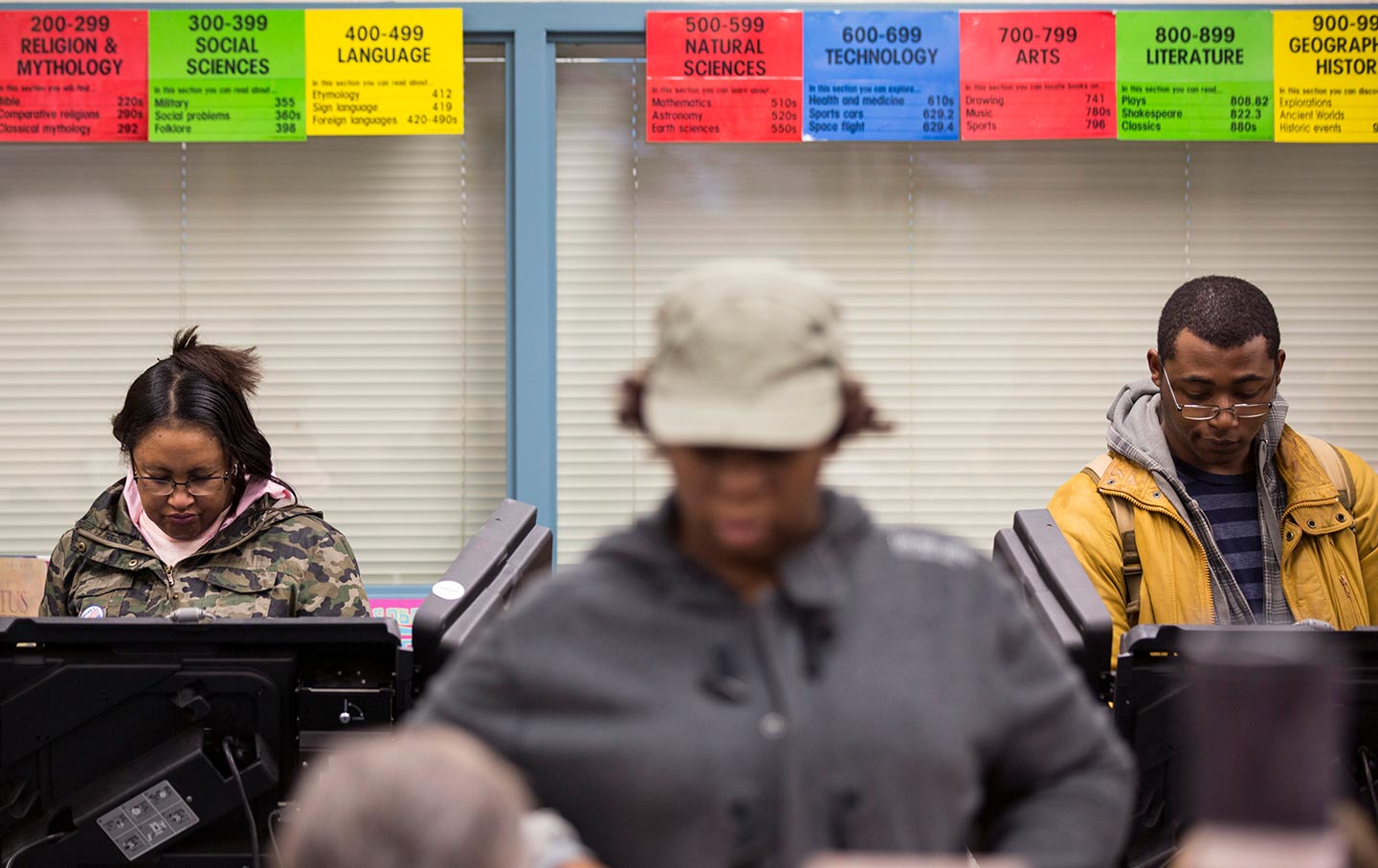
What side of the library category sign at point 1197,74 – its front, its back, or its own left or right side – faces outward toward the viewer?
front

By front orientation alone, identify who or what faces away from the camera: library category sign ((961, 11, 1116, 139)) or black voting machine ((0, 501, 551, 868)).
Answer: the black voting machine

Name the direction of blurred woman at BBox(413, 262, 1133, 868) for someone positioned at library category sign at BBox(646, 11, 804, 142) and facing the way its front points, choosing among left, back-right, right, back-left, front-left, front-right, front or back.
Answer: front

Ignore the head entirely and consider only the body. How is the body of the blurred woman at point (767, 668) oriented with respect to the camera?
toward the camera

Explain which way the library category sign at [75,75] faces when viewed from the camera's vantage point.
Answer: facing the viewer

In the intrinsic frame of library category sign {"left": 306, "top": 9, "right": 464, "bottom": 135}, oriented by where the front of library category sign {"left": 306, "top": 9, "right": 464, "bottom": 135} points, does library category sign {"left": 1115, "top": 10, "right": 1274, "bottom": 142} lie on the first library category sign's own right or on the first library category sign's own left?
on the first library category sign's own left

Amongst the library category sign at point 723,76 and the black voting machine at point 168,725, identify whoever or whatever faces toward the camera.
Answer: the library category sign

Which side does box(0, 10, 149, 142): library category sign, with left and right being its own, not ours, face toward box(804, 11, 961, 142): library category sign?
left

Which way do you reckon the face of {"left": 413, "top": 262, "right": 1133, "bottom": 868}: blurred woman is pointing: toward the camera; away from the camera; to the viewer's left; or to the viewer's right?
toward the camera

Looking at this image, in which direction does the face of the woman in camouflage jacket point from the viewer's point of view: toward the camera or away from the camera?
toward the camera

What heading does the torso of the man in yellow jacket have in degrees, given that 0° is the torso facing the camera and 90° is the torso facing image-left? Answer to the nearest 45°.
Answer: approximately 0°

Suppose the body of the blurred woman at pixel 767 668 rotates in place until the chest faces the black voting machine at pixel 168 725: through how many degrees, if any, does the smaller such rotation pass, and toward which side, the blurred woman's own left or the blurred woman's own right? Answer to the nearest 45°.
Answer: approximately 135° to the blurred woman's own right

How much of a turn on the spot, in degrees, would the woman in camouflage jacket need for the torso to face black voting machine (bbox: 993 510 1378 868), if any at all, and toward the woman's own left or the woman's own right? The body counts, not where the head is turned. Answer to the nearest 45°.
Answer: approximately 45° to the woman's own left

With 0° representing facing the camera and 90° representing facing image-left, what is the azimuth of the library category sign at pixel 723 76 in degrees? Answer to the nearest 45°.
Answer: approximately 0°
